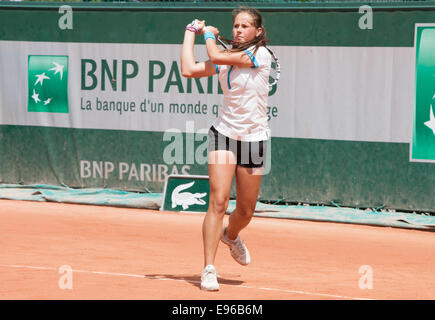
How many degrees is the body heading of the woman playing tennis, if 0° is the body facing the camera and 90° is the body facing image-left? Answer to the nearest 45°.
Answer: approximately 45°
